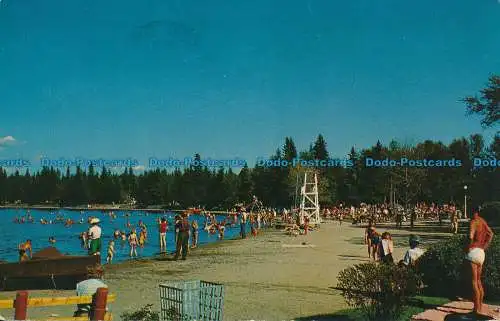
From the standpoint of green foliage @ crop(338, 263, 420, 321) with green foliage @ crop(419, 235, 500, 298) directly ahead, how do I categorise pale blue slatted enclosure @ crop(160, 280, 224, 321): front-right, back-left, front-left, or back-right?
back-left
